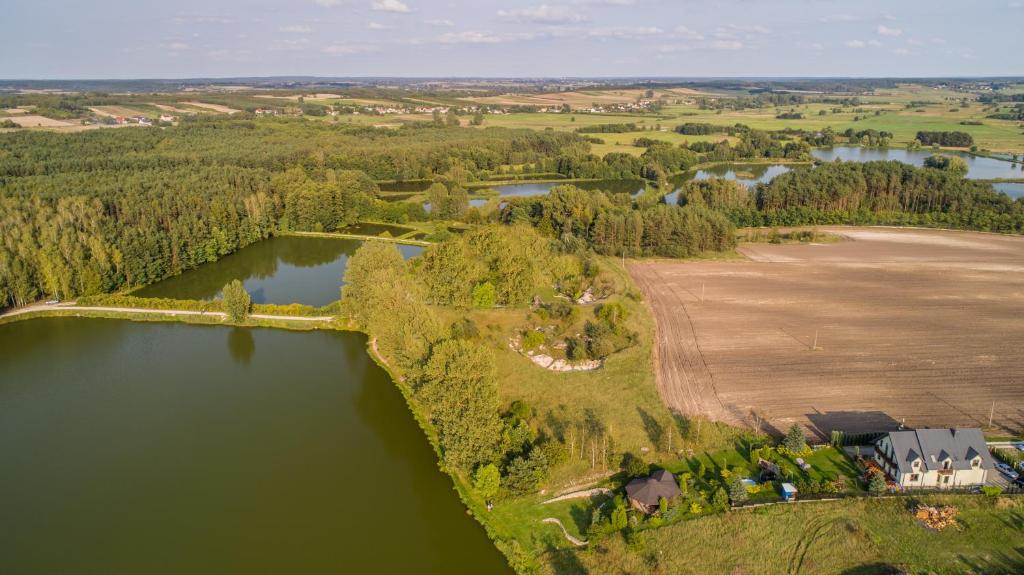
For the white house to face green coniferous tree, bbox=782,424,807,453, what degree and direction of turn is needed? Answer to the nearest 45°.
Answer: approximately 90° to its right

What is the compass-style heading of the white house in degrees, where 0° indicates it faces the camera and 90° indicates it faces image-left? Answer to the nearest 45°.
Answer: approximately 0°

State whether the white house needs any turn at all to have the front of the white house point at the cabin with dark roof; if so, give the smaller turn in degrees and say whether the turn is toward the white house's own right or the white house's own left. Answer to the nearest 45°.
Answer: approximately 45° to the white house's own right

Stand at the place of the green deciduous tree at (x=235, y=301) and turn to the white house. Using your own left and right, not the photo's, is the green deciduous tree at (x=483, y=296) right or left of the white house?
left

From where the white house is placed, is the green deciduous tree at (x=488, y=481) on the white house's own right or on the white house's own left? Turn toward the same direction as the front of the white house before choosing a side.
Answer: on the white house's own right

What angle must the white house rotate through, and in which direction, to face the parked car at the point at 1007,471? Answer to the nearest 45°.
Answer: approximately 135° to its left

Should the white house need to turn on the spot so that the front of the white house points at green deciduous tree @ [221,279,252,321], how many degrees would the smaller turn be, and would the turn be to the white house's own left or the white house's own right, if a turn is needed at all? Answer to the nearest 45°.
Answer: approximately 90° to the white house's own right
